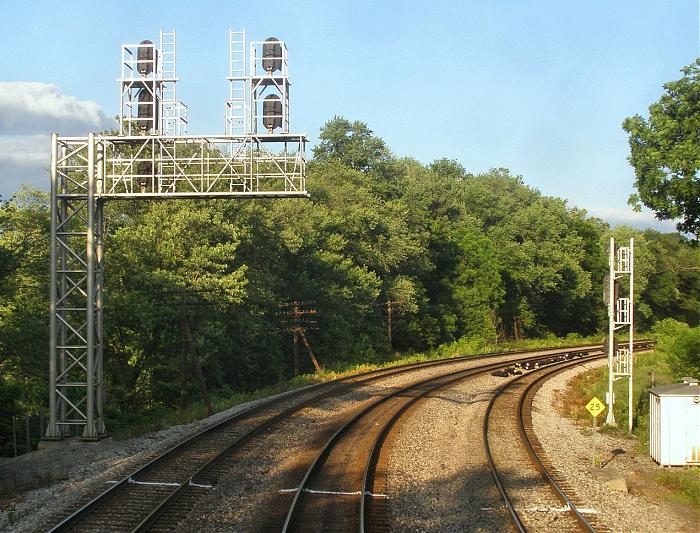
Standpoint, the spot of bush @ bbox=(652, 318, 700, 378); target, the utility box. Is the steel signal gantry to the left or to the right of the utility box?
right

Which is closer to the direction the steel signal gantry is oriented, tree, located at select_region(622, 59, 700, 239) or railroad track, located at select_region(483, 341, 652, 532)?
the tree

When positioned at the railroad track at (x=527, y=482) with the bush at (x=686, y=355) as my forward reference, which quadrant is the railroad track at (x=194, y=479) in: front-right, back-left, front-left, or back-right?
back-left

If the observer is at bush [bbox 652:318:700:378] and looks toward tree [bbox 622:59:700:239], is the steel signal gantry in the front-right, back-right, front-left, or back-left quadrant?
front-right
